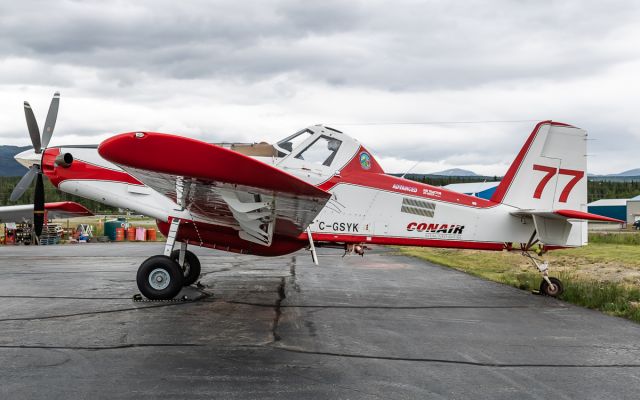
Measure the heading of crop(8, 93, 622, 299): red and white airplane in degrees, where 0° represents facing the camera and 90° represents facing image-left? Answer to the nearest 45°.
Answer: approximately 90°

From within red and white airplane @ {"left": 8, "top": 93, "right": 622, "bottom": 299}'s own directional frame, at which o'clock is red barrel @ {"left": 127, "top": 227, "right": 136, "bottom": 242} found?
The red barrel is roughly at 2 o'clock from the red and white airplane.

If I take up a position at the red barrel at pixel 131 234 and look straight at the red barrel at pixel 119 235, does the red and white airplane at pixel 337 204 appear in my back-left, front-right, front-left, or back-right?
back-left

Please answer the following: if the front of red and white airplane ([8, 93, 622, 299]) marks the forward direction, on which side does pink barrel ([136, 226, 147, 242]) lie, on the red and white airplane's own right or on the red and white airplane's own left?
on the red and white airplane's own right

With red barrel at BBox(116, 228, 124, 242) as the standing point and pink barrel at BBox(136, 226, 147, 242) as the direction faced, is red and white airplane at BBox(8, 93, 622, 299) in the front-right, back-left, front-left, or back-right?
front-right

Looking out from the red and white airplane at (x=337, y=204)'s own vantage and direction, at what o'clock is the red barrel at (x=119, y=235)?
The red barrel is roughly at 2 o'clock from the red and white airplane.
